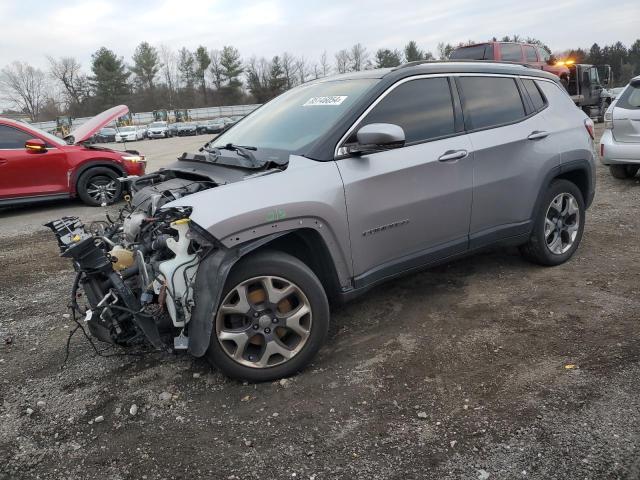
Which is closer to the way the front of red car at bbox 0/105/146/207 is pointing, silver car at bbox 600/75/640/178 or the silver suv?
the silver car

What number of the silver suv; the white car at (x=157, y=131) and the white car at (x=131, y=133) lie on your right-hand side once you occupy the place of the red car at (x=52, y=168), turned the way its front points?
1

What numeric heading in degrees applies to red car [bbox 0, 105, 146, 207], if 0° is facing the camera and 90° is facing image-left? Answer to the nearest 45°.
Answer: approximately 270°

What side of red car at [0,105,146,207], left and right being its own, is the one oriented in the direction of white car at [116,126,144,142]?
left

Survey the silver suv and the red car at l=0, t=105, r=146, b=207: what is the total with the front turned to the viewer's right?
1

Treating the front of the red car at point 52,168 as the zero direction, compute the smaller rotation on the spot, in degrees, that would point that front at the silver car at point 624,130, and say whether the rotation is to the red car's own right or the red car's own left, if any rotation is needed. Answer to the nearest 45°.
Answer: approximately 45° to the red car's own right

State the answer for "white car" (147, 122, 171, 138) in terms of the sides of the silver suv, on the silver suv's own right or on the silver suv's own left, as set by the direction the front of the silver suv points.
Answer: on the silver suv's own right

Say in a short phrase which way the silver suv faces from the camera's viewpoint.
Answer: facing the viewer and to the left of the viewer

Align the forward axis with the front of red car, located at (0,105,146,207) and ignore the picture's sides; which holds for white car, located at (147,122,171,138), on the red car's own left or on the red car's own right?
on the red car's own left

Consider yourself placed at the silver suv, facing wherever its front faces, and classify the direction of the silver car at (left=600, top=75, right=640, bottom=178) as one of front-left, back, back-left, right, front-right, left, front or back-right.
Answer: back

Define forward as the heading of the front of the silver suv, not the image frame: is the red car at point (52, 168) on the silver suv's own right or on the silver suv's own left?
on the silver suv's own right

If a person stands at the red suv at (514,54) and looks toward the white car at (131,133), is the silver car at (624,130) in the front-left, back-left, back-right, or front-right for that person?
back-left
